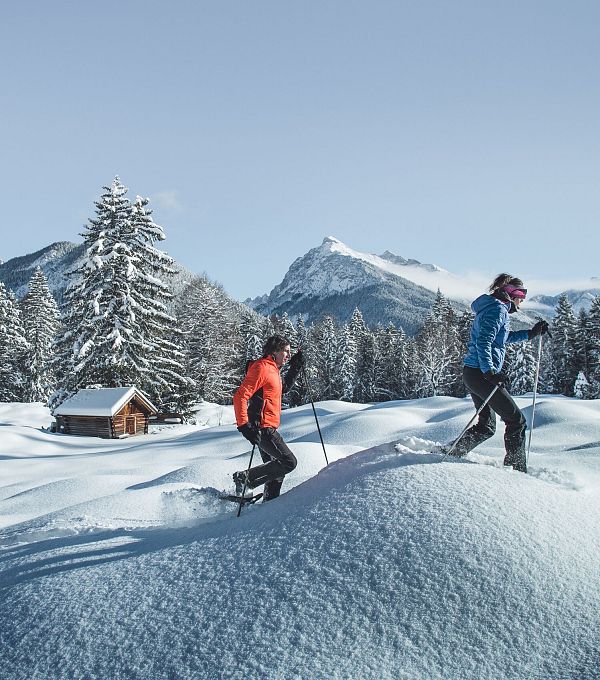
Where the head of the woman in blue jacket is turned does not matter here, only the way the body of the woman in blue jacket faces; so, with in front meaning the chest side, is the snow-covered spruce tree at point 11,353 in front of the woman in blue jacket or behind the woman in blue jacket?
behind

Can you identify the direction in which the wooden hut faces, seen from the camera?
facing the viewer and to the right of the viewer

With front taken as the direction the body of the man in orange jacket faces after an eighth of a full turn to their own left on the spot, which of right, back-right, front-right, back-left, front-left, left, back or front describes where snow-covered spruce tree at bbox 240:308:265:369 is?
front-left

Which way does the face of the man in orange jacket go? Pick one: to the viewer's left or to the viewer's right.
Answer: to the viewer's right

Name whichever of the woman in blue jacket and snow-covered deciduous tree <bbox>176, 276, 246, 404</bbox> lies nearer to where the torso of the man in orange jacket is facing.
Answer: the woman in blue jacket

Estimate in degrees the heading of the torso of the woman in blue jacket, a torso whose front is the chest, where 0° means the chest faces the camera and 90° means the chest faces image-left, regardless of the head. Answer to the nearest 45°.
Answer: approximately 270°

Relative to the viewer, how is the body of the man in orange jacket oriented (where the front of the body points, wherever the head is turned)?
to the viewer's right

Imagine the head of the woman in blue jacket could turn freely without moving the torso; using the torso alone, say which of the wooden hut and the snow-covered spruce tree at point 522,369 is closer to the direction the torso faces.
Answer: the snow-covered spruce tree

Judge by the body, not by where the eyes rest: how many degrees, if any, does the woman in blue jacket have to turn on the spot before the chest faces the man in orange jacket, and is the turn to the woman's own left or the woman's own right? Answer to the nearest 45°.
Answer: approximately 180°

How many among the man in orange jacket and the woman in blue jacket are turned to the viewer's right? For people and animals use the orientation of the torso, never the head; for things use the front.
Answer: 2

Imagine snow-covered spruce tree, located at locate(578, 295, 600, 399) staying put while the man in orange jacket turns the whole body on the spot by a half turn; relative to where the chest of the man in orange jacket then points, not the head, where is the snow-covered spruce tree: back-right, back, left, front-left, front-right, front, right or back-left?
back-right

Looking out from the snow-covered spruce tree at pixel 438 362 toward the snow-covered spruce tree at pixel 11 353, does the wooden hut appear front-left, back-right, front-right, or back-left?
front-left

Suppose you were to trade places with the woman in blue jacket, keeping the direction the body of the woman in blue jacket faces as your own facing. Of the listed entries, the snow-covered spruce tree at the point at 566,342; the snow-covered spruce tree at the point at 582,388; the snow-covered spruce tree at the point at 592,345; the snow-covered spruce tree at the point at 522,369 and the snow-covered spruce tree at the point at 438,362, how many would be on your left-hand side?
5

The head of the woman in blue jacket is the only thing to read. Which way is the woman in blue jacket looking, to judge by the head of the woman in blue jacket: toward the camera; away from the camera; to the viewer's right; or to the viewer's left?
to the viewer's right
